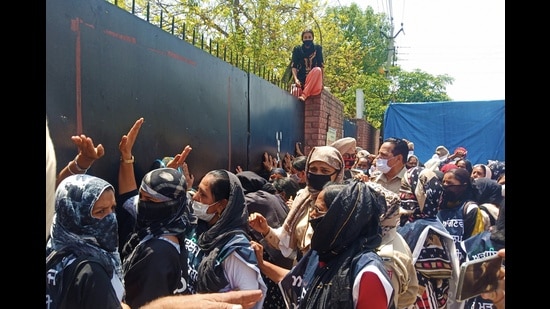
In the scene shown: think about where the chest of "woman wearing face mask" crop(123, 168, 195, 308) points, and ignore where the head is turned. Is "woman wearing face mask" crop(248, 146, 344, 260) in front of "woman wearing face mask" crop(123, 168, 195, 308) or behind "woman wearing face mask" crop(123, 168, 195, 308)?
behind

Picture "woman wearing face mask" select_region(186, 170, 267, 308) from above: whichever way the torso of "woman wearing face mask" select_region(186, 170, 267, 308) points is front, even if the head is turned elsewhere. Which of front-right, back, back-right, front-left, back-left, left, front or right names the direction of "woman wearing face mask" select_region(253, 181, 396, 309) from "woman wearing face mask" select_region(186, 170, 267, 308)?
back-left

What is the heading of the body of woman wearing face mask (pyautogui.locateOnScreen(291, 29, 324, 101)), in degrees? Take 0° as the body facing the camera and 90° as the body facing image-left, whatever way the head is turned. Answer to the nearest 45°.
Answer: approximately 0°

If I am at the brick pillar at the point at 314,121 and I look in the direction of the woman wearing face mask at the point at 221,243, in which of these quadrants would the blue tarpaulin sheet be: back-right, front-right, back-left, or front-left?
back-left

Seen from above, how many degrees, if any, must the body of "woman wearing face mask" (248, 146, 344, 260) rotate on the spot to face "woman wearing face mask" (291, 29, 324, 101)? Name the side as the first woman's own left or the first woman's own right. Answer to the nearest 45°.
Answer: approximately 135° to the first woman's own right

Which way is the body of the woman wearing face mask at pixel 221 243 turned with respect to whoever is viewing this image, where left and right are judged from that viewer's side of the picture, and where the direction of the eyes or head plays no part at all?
facing to the left of the viewer

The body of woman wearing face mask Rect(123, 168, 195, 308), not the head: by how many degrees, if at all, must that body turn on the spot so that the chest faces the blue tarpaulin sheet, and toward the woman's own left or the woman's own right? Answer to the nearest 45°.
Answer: approximately 180°

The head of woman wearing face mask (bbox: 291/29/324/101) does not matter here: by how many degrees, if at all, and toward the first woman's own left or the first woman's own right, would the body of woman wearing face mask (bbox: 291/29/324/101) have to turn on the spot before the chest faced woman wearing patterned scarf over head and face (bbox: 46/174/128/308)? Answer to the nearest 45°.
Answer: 0° — they already face them

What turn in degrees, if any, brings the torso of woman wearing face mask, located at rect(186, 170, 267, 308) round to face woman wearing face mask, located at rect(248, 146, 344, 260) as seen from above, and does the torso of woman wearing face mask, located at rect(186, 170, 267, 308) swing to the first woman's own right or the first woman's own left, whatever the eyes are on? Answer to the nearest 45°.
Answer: approximately 135° to the first woman's own right
